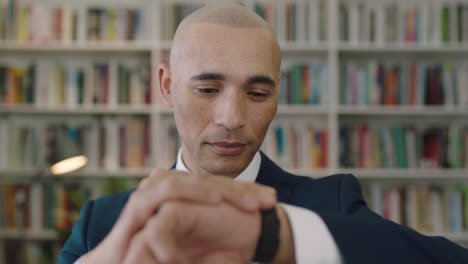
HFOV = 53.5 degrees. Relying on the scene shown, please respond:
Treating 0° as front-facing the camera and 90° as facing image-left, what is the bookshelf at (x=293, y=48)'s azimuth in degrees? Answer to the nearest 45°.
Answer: approximately 0°

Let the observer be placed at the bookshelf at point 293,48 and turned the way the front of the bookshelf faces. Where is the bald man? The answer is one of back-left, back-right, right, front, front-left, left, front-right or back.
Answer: front
